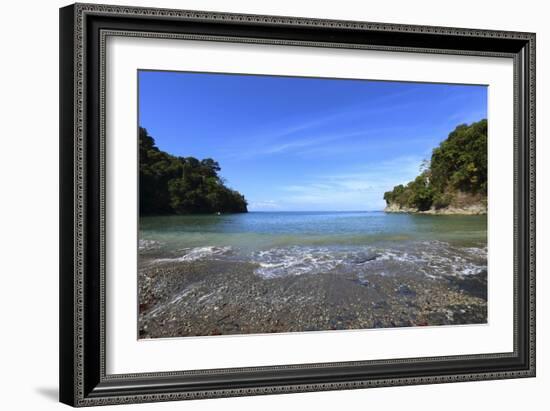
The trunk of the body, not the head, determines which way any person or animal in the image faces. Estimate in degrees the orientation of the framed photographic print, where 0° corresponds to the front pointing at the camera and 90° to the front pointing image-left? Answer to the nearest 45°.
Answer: approximately 315°
